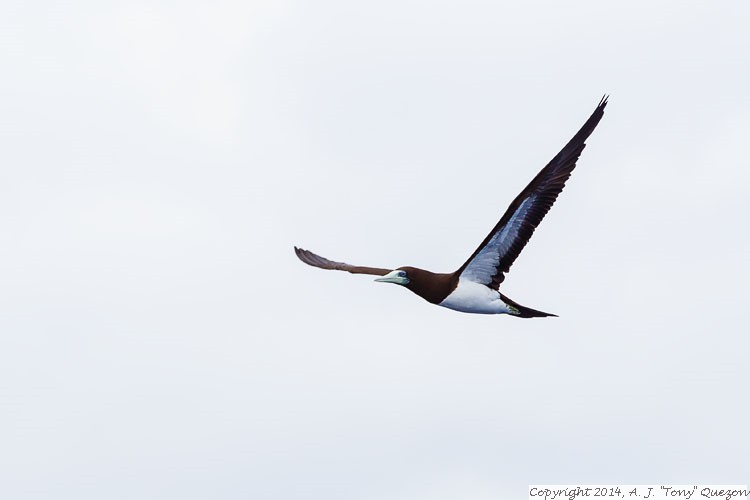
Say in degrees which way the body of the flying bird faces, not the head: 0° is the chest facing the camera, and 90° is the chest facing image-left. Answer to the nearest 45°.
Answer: approximately 45°
